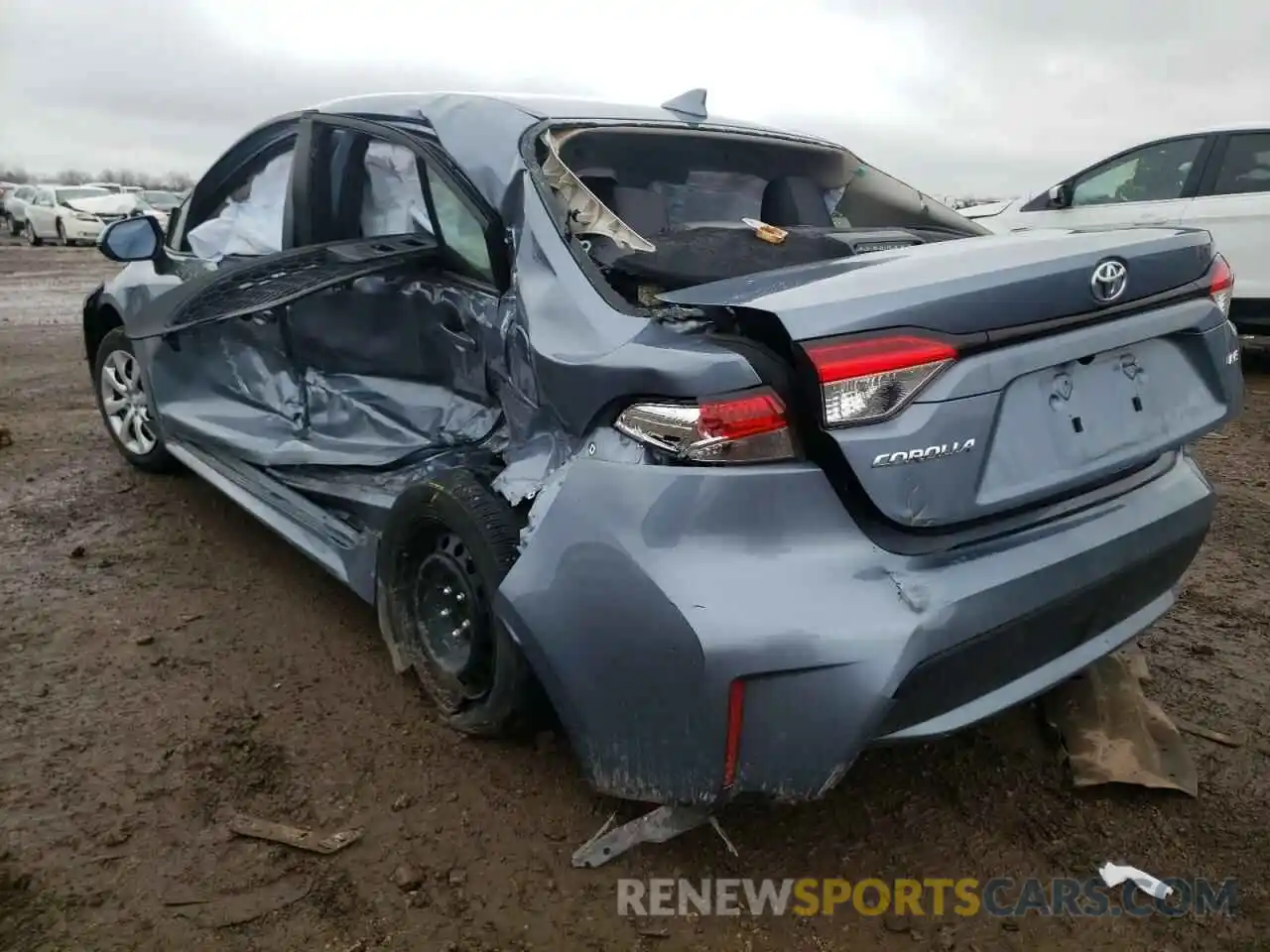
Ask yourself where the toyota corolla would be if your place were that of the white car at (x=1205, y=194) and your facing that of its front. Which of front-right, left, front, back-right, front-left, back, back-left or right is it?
left

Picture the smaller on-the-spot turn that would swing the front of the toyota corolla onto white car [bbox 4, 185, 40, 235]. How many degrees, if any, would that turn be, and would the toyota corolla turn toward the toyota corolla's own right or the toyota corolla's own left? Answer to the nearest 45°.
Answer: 0° — it already faces it

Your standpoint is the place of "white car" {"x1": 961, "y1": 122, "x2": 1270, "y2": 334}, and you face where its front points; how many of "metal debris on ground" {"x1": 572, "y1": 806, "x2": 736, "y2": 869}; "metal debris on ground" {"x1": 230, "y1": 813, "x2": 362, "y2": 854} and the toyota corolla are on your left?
3

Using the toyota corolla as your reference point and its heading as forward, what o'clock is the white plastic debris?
The white plastic debris is roughly at 5 o'clock from the toyota corolla.

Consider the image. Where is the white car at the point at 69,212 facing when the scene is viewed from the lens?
facing the viewer and to the right of the viewer

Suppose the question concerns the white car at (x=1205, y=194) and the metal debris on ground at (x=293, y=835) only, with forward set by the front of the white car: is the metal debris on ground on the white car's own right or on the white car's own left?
on the white car's own left

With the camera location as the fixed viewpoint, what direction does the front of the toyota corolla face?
facing away from the viewer and to the left of the viewer

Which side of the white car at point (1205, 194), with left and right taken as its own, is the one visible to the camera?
left

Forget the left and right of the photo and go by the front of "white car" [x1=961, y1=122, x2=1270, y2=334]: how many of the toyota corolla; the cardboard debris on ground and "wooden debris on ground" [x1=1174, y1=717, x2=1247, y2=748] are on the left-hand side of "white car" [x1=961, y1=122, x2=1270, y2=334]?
3

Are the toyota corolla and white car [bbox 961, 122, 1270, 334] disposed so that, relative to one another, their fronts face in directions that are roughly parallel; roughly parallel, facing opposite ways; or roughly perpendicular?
roughly parallel

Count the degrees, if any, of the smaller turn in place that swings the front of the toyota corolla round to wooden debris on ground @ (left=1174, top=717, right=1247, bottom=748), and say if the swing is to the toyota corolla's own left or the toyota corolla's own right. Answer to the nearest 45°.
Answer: approximately 135° to the toyota corolla's own right

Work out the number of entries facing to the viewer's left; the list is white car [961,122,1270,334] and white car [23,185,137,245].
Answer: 1

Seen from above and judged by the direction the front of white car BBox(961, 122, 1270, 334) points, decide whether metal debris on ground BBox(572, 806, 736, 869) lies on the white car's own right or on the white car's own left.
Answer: on the white car's own left

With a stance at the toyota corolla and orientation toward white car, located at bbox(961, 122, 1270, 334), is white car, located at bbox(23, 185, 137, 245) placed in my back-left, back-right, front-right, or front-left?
front-left

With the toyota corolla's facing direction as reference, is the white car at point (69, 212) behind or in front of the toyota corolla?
in front

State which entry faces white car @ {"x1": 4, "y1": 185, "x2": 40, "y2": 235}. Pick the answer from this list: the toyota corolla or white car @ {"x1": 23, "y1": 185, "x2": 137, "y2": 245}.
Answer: the toyota corolla

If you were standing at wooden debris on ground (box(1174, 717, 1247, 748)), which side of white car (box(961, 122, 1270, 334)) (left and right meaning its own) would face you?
left
